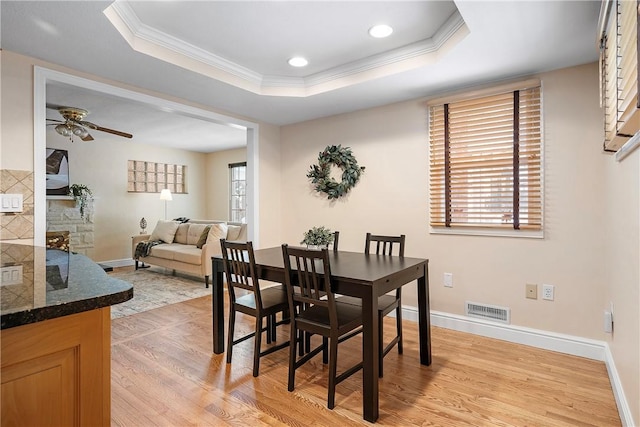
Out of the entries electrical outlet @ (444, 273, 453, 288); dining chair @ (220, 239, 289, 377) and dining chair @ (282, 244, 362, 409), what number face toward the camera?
1

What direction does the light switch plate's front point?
toward the camera

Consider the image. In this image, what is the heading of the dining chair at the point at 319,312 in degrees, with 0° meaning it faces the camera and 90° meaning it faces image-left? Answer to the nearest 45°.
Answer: approximately 225°

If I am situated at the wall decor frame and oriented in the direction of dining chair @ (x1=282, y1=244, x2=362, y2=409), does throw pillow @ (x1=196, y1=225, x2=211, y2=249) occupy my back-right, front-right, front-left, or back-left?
front-left

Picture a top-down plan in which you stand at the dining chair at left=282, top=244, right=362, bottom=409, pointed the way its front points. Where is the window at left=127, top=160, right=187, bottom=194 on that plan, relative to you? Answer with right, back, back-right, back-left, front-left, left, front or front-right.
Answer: left

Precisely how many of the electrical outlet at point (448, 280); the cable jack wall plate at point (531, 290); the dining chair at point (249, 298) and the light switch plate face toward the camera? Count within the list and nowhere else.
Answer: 3

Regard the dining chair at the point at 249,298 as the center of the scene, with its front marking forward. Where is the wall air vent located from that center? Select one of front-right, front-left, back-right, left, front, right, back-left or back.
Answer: front-right

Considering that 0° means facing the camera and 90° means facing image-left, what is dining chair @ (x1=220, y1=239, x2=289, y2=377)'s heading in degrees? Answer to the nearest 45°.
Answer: approximately 225°

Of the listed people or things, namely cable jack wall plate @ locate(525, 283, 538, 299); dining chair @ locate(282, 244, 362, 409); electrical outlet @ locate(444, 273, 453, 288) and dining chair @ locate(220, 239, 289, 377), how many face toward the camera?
2

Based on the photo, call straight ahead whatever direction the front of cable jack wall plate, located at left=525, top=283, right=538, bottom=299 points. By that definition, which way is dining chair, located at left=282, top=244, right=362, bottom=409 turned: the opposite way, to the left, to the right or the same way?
the opposite way

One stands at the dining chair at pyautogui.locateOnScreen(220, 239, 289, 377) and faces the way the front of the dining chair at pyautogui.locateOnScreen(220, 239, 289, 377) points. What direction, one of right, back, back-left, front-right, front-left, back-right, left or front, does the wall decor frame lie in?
left

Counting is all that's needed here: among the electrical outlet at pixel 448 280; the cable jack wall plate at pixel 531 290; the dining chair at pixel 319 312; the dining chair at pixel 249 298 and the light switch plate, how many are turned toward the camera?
3

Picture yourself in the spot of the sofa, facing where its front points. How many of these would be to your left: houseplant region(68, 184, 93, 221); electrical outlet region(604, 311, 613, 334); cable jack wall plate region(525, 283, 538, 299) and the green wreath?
3

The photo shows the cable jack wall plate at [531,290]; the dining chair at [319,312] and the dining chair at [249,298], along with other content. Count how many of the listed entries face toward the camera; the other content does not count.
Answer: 1

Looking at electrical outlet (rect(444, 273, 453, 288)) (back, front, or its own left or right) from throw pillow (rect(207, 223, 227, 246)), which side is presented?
right

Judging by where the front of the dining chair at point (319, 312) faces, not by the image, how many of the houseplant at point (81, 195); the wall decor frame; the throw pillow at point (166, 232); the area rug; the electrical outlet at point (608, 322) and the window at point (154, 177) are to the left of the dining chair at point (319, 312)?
5

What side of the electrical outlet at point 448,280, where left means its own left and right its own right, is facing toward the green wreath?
right

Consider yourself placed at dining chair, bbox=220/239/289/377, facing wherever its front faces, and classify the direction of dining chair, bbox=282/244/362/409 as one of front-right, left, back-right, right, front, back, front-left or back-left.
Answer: right
